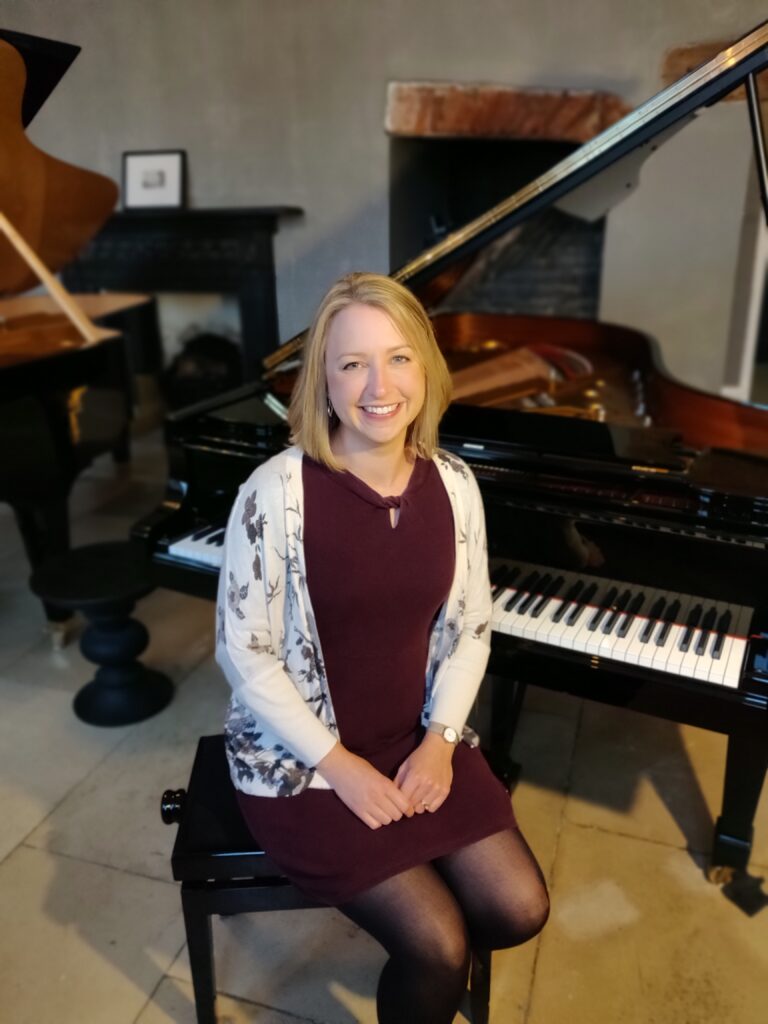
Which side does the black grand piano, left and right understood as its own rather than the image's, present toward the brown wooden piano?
right

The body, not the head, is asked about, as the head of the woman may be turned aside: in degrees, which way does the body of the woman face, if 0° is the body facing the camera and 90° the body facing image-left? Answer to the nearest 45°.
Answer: approximately 315°

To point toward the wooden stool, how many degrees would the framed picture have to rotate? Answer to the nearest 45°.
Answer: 0° — it already faces it

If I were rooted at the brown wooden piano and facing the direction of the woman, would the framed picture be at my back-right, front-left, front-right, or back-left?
back-left

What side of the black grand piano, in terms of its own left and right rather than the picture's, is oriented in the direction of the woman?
front

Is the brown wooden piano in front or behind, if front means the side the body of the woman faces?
behind

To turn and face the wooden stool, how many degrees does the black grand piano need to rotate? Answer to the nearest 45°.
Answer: approximately 45° to its right

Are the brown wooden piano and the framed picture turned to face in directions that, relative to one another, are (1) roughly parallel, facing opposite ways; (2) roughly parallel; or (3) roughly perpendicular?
roughly perpendicular
